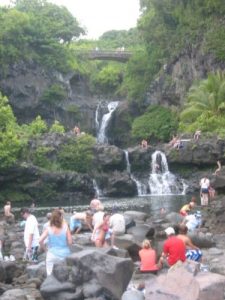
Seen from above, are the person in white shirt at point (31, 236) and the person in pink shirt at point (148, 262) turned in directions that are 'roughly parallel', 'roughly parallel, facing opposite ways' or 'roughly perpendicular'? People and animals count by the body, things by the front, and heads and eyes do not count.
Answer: roughly perpendicular

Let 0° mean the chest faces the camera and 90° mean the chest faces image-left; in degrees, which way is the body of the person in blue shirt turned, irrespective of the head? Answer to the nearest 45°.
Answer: approximately 180°

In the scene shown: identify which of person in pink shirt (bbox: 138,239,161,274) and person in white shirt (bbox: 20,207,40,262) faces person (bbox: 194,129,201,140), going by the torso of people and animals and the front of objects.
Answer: the person in pink shirt

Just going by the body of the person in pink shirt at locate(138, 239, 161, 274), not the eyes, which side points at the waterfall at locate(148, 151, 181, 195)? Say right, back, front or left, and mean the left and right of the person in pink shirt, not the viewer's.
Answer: front

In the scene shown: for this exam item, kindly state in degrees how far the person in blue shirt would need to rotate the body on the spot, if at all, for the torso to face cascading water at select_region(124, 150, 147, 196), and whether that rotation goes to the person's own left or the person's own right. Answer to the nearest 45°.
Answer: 0° — they already face it

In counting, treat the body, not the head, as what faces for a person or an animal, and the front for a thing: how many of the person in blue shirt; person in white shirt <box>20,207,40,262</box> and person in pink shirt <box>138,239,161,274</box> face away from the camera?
2

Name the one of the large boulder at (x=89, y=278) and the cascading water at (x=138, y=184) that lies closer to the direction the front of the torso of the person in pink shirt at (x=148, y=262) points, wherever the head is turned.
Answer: the cascading water

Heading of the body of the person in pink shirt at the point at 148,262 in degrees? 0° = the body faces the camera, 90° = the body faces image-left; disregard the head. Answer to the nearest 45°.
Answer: approximately 180°

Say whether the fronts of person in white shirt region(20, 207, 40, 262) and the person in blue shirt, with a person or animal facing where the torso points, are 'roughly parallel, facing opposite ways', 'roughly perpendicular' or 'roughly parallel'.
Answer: roughly perpendicular
